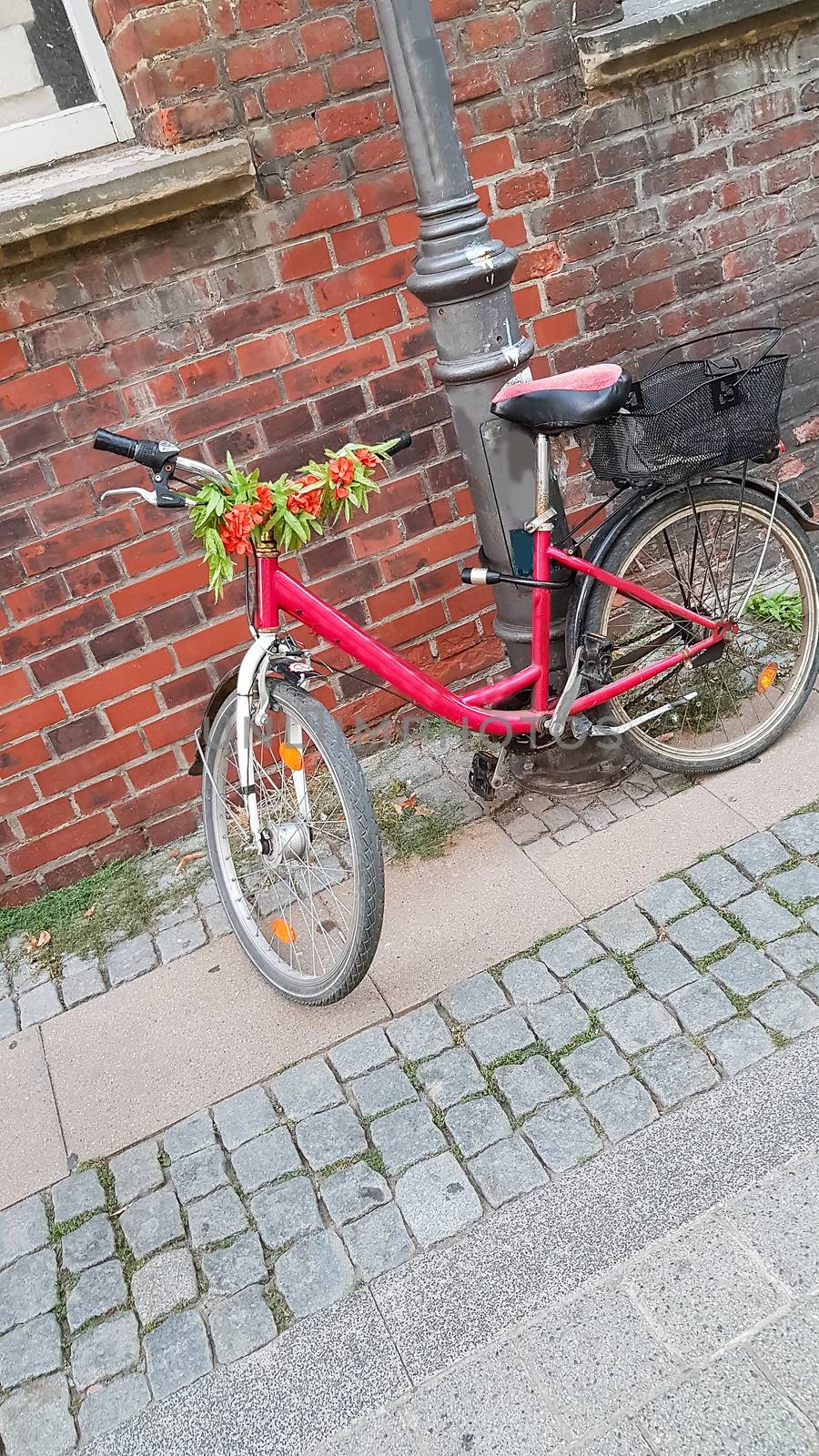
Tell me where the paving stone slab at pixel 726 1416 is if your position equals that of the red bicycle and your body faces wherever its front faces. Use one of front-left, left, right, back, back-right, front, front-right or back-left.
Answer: front-left

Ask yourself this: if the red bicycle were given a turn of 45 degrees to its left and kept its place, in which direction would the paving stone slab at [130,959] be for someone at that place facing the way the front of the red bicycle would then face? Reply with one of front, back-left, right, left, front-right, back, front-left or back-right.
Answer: right

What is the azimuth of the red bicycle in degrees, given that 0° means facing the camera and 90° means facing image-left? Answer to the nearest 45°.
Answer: approximately 45°

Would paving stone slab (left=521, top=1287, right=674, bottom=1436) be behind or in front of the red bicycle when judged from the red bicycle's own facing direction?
in front

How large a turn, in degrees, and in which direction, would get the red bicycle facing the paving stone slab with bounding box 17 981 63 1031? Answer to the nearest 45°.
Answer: approximately 45° to its right
